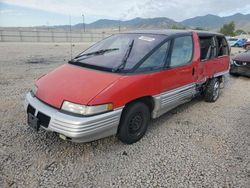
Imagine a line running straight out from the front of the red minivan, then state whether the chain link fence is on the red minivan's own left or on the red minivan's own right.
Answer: on the red minivan's own right

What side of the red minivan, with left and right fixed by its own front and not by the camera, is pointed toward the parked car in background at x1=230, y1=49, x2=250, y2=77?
back

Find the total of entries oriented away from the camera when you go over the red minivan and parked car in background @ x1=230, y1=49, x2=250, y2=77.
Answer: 0

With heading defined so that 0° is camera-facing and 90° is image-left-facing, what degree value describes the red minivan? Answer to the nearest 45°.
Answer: approximately 45°

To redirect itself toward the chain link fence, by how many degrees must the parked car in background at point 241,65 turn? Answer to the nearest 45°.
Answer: approximately 90° to its right

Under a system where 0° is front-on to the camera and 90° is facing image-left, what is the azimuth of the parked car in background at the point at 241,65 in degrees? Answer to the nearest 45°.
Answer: approximately 45°

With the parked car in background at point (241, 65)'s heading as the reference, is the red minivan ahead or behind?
ahead
